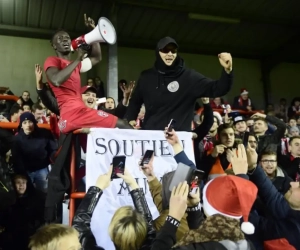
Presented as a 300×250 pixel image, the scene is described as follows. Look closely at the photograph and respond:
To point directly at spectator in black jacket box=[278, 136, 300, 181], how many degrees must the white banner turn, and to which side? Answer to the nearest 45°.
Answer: approximately 135° to its left

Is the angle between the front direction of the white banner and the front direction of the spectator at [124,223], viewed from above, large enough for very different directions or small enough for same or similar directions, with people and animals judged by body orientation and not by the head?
very different directions

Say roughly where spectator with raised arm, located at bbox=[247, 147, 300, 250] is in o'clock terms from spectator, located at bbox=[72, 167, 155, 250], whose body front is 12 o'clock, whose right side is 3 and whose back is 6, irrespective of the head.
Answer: spectator with raised arm, located at bbox=[247, 147, 300, 250] is roughly at 3 o'clock from spectator, located at bbox=[72, 167, 155, 250].

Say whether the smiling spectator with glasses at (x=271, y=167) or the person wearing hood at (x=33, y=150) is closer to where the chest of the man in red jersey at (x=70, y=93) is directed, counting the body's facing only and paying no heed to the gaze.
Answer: the smiling spectator with glasses

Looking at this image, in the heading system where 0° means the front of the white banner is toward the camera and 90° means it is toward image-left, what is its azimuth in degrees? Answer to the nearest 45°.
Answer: approximately 0°

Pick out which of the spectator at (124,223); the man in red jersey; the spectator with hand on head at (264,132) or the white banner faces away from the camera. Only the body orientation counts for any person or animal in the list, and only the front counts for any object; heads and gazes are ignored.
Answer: the spectator at (124,223)

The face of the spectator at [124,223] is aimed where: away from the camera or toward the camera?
away from the camera

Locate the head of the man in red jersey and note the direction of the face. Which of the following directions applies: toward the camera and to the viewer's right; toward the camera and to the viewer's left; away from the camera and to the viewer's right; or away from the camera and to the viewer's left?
toward the camera and to the viewer's right

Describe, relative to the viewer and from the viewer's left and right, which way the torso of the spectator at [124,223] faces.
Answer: facing away from the viewer
